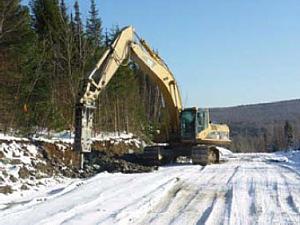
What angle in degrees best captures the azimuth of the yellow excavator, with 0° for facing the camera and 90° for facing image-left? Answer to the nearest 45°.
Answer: approximately 45°

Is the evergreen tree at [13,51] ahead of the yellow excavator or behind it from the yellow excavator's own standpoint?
ahead

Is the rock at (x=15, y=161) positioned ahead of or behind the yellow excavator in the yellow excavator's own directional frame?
ahead
